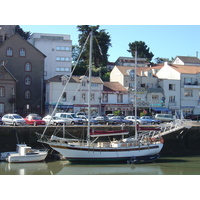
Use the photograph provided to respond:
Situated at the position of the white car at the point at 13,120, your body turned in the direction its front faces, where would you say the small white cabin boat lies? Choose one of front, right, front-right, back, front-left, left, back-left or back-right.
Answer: front-right

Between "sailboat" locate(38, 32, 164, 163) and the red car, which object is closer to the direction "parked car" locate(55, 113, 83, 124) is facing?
the sailboat

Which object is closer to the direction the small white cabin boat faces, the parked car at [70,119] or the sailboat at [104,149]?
the sailboat

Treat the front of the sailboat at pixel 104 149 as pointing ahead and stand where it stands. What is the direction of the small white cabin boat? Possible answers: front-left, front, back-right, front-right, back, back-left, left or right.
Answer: front

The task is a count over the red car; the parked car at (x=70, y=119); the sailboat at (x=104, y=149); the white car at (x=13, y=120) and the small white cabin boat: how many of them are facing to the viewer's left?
1

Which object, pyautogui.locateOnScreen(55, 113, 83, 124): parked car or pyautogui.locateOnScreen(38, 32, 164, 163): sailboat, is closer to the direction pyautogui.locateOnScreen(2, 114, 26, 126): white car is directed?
the sailboat

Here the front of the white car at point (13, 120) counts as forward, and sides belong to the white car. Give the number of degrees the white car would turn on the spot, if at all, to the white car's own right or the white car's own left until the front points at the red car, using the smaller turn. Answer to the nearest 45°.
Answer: approximately 45° to the white car's own left

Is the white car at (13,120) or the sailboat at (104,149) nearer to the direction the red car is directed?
the sailboat

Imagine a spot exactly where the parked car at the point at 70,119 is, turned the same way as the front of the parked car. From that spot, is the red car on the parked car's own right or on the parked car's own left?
on the parked car's own right

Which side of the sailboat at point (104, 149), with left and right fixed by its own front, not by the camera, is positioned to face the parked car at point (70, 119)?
right

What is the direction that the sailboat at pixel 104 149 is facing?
to the viewer's left

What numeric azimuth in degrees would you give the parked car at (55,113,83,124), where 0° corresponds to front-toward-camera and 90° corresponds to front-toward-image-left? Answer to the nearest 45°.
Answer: approximately 315°

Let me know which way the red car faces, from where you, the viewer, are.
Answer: facing the viewer and to the right of the viewer
